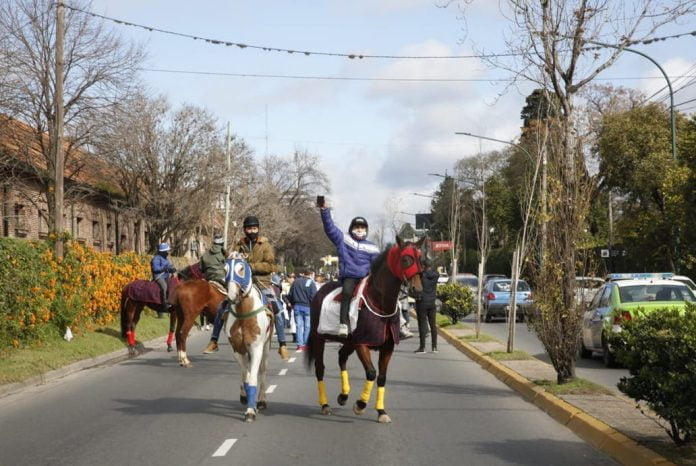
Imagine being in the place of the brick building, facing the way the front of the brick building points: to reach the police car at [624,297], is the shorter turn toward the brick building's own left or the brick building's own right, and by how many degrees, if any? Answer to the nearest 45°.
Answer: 0° — it already faces it

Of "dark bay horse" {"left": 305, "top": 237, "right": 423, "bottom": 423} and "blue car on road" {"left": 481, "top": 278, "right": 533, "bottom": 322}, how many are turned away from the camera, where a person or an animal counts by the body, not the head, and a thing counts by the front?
1

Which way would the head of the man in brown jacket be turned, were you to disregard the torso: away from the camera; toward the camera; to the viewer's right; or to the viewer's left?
toward the camera

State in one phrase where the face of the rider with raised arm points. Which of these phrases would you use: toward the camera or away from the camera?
toward the camera

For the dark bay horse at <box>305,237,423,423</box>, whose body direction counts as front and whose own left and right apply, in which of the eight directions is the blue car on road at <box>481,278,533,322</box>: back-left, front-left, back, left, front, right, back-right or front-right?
back-left

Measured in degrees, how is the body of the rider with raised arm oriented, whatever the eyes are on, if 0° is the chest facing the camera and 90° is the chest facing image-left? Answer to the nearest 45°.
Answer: approximately 0°

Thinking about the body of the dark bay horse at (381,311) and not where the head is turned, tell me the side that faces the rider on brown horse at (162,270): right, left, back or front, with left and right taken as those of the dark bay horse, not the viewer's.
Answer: back

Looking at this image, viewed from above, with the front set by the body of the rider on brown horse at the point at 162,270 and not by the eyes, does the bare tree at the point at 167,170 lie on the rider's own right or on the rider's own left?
on the rider's own left

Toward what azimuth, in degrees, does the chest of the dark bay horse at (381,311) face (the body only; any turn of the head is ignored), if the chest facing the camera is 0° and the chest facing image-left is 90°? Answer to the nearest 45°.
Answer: approximately 315°

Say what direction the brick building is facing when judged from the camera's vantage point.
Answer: facing the viewer and to the right of the viewer
